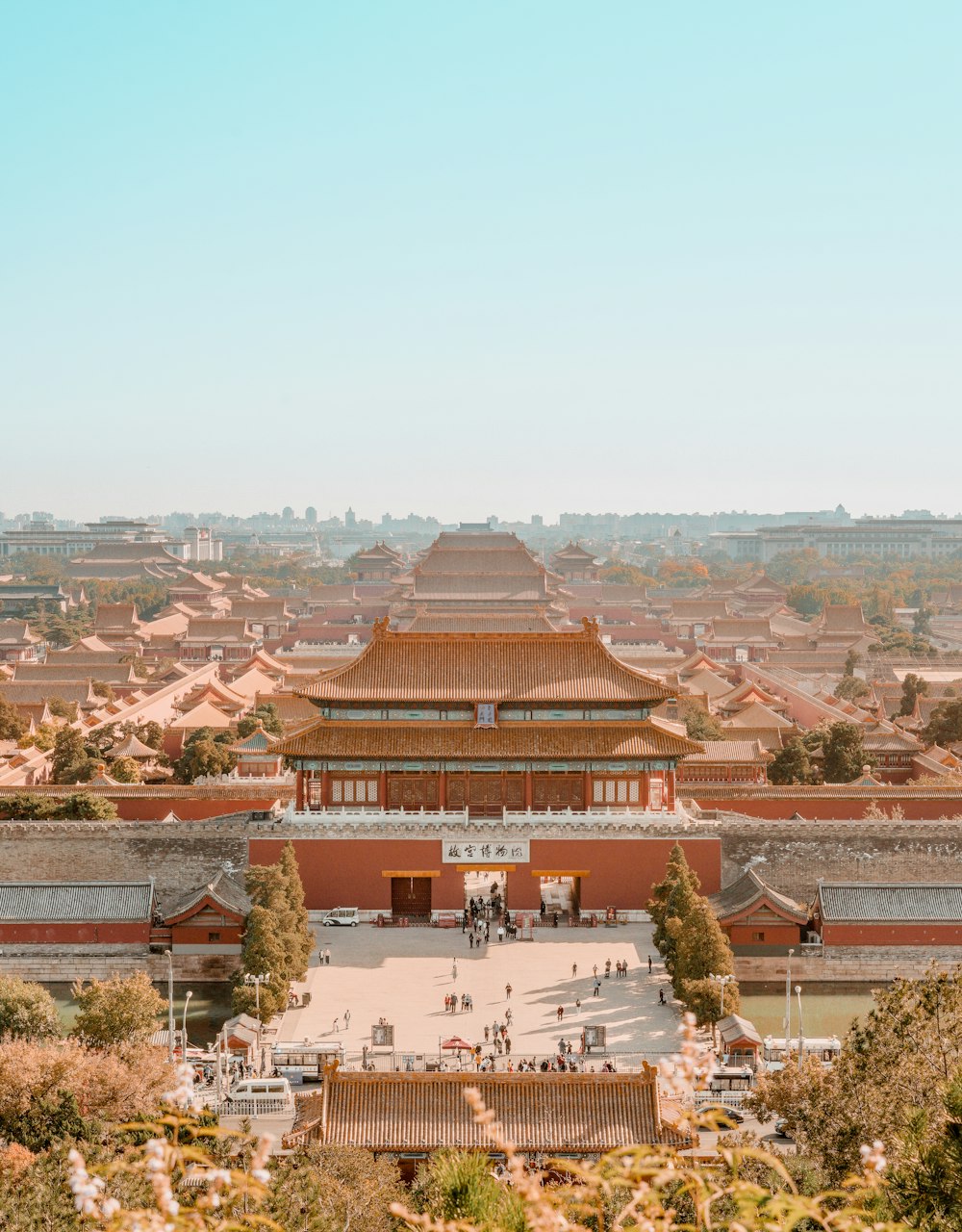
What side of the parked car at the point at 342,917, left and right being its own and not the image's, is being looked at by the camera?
left

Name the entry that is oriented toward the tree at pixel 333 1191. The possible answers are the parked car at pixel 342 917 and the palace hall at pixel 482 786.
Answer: the palace hall

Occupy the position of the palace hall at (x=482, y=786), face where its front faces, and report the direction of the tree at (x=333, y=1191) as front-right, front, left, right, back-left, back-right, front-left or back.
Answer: front

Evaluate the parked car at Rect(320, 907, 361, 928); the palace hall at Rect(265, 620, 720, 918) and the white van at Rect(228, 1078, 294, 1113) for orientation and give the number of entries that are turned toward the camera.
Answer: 1

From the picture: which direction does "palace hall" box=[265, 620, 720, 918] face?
toward the camera

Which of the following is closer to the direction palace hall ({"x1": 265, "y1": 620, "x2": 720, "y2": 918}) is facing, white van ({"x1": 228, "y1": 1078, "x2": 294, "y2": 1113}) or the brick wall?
the white van

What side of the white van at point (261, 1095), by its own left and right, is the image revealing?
left

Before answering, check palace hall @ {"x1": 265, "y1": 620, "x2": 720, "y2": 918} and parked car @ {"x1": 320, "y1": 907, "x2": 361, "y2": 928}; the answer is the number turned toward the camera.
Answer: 1

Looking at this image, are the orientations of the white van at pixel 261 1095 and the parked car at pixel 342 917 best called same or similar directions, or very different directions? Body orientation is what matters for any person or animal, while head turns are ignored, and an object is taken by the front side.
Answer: same or similar directions

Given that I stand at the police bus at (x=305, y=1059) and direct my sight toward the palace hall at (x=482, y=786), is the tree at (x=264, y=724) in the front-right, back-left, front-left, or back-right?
front-left

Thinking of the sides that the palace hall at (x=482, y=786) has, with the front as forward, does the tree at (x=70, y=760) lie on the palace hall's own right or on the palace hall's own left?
on the palace hall's own right

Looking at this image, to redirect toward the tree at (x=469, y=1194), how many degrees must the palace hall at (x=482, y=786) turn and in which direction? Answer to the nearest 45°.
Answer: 0° — it already faces it

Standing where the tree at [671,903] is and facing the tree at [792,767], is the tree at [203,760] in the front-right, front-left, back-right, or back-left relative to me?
front-left
